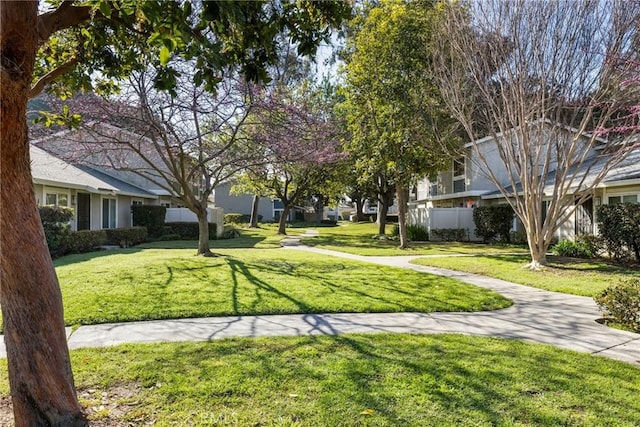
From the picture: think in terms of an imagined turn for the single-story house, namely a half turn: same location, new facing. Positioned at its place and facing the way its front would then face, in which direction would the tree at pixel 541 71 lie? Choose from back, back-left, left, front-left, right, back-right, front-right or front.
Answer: back

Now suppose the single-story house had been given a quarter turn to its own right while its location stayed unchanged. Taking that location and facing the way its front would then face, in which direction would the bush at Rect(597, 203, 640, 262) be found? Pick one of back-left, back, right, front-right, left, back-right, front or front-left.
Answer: left

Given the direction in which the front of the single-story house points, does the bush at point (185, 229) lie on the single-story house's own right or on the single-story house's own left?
on the single-story house's own left

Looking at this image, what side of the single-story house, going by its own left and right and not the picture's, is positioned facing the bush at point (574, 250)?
front

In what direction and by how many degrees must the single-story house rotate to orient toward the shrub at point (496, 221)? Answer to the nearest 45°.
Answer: approximately 45° to its left

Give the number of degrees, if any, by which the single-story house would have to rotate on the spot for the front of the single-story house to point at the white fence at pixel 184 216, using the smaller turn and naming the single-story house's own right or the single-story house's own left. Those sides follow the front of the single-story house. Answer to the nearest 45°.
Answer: approximately 90° to the single-story house's own left

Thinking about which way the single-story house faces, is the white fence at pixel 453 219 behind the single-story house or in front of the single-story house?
in front

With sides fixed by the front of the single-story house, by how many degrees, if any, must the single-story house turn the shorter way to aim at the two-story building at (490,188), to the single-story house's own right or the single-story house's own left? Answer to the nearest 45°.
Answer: approximately 45° to the single-story house's own left

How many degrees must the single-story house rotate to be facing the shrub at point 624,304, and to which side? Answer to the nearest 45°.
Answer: approximately 45° to its right

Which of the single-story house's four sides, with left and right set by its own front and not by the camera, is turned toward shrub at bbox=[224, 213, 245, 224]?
left

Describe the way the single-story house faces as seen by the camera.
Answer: facing the viewer and to the right of the viewer
